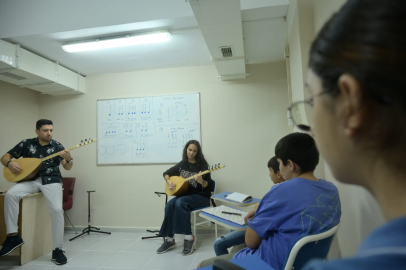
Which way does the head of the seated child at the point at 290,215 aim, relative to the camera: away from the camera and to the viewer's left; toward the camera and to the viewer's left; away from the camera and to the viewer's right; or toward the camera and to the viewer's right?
away from the camera and to the viewer's left

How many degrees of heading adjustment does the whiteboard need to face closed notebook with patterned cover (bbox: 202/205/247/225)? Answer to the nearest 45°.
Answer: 0° — it already faces it

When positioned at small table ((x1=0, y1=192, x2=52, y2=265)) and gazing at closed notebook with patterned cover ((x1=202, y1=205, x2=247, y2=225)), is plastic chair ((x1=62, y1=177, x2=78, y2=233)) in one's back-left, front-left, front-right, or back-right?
back-left

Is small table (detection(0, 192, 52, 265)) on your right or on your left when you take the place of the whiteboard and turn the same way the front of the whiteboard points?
on your right

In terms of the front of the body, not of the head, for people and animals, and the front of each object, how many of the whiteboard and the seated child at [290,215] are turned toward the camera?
1

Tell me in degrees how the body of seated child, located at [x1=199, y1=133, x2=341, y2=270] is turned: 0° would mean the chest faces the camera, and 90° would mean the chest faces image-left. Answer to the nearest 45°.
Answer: approximately 135°

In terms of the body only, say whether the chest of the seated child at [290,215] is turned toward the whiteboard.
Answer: yes

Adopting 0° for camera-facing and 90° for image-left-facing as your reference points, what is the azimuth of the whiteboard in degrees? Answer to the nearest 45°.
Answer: approximately 0°

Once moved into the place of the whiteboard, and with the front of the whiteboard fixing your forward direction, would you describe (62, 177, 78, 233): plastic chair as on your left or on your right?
on your right

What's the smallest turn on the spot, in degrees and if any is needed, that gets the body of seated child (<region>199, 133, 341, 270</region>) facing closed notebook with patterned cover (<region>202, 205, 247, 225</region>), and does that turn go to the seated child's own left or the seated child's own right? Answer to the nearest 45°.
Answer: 0° — they already face it
